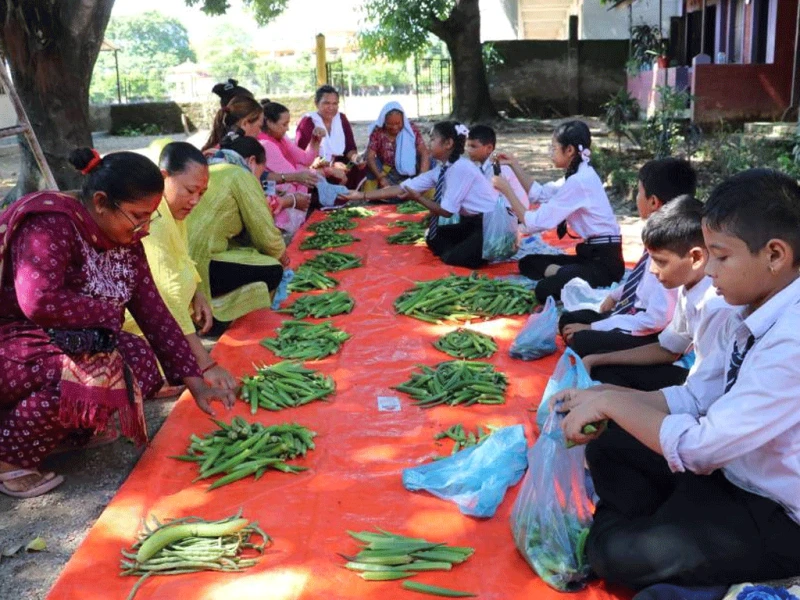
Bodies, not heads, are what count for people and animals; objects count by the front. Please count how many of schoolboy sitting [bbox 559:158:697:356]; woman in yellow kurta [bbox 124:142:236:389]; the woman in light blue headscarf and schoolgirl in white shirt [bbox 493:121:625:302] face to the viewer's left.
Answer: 2

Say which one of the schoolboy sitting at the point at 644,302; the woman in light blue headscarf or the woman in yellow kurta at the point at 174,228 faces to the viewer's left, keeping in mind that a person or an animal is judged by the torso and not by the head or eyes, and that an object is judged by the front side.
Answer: the schoolboy sitting

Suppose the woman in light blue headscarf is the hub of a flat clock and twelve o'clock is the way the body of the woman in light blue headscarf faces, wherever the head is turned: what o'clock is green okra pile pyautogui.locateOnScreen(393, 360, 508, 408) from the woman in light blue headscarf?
The green okra pile is roughly at 12 o'clock from the woman in light blue headscarf.

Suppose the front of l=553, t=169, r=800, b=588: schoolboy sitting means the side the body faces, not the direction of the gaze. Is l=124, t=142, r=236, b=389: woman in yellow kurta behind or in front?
in front

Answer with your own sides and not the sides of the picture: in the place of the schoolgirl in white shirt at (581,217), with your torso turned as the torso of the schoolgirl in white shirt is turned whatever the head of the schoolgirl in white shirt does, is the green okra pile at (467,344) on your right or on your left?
on your left

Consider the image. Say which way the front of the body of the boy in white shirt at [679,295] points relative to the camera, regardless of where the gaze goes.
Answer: to the viewer's left

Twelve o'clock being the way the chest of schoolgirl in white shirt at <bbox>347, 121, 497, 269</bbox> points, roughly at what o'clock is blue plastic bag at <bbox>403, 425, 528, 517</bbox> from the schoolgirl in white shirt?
The blue plastic bag is roughly at 9 o'clock from the schoolgirl in white shirt.

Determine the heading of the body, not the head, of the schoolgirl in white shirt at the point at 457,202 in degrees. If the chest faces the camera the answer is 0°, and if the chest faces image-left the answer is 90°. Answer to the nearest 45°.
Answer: approximately 90°

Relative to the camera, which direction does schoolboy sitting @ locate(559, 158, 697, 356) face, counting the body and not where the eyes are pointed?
to the viewer's left

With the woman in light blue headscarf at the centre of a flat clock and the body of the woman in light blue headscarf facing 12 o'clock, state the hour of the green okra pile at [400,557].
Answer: The green okra pile is roughly at 12 o'clock from the woman in light blue headscarf.

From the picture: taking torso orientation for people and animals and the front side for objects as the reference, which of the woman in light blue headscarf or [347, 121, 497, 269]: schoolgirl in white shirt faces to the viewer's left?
the schoolgirl in white shirt

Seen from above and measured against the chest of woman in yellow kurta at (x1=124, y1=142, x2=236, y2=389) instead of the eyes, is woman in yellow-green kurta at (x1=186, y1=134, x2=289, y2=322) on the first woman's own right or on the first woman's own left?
on the first woman's own left

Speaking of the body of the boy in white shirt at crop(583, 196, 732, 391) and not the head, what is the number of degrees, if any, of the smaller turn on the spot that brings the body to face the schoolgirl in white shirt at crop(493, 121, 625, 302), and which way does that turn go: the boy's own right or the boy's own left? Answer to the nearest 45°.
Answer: approximately 90° to the boy's own right

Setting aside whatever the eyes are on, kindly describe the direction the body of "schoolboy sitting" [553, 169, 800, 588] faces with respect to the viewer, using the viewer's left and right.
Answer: facing to the left of the viewer
